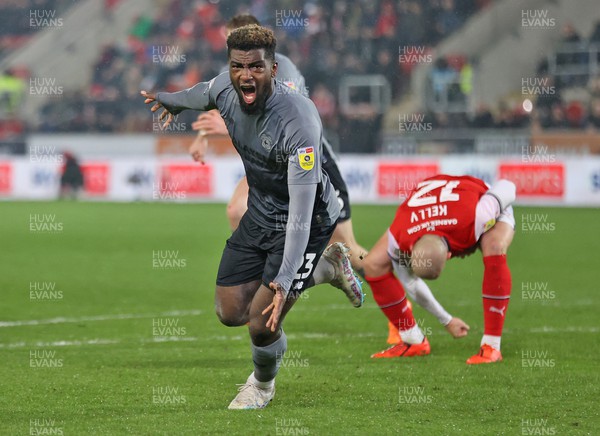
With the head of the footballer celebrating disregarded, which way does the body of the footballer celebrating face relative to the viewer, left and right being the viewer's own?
facing the viewer and to the left of the viewer

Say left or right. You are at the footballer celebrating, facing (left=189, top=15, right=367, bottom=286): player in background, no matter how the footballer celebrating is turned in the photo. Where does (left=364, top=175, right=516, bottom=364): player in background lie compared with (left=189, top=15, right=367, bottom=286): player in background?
right

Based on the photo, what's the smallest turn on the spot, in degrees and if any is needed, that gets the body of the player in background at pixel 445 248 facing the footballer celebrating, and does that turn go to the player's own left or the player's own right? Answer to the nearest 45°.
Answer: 0° — they already face them

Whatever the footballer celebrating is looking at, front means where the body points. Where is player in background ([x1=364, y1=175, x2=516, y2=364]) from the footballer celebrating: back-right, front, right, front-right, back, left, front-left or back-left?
back

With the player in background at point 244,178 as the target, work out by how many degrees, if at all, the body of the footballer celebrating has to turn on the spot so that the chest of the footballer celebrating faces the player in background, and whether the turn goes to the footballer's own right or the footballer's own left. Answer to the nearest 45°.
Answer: approximately 135° to the footballer's own right
